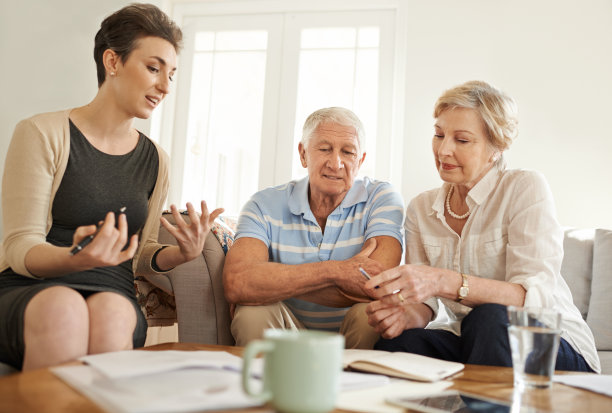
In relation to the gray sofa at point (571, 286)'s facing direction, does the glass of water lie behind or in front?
in front

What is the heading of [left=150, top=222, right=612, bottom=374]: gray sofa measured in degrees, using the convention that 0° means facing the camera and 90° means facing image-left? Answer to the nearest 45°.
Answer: approximately 0°

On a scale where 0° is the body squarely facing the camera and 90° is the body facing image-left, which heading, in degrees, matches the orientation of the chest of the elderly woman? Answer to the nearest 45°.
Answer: approximately 45°

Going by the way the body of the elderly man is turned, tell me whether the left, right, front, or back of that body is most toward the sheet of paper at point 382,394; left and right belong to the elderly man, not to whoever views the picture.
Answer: front

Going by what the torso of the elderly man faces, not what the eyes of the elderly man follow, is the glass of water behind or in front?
in front

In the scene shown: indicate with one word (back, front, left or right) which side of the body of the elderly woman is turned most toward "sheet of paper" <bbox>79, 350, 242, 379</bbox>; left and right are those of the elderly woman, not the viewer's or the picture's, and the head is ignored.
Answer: front

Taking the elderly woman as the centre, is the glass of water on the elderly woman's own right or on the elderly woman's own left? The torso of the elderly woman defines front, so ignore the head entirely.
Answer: on the elderly woman's own left

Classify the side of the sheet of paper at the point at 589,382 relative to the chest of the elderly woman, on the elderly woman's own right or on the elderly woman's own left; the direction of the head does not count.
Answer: on the elderly woman's own left

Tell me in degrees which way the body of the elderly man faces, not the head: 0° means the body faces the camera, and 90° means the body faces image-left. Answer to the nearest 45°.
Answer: approximately 0°

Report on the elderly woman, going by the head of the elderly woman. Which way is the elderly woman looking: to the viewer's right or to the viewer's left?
to the viewer's left
